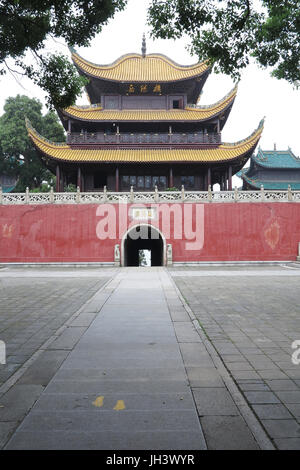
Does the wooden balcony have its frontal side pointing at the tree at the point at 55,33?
yes

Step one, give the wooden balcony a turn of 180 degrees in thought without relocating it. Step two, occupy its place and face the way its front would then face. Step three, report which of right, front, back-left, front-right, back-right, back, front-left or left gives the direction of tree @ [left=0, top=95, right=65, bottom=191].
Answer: front-left

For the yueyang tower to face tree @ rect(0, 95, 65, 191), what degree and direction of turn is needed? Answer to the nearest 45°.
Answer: approximately 135° to its right

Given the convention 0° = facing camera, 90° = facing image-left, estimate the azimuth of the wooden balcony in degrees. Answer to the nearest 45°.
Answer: approximately 0°
